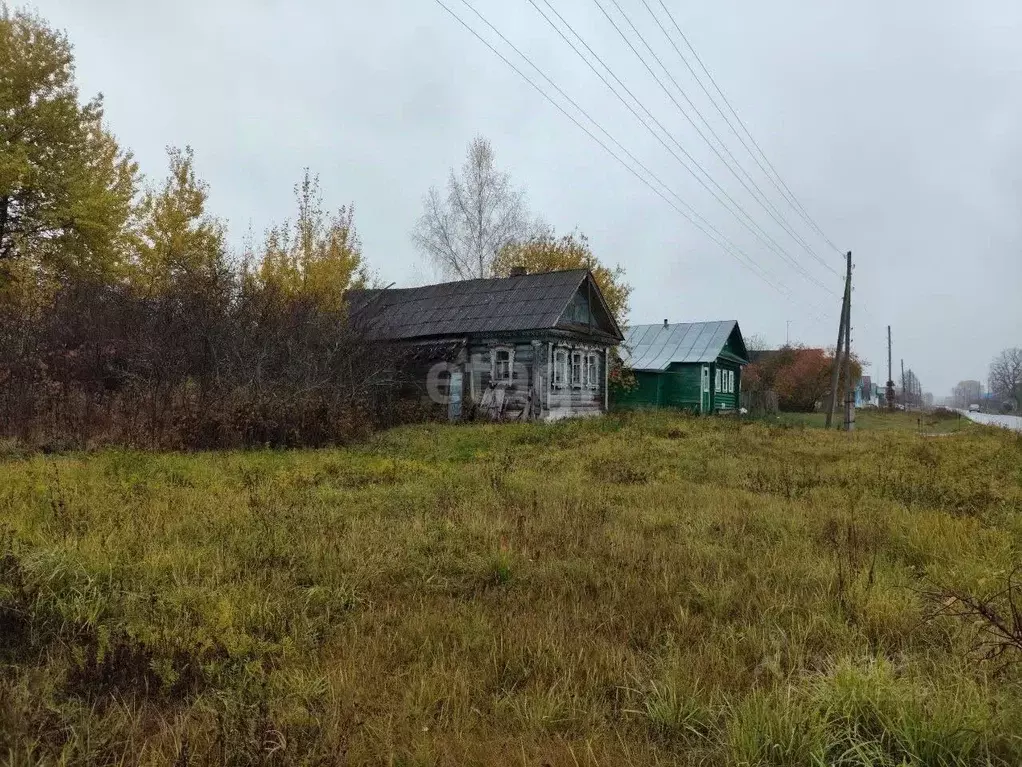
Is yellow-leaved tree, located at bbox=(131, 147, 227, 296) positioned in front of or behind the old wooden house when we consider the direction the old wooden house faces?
behind

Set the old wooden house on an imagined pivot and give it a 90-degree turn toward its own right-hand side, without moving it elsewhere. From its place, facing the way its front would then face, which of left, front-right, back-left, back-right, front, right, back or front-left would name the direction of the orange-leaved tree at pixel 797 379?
back

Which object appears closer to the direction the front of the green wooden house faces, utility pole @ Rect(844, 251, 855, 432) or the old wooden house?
the utility pole

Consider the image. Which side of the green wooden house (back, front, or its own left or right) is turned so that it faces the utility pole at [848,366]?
front

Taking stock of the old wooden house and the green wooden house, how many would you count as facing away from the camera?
0

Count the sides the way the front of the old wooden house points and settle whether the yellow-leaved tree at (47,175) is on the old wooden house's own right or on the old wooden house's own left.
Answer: on the old wooden house's own right

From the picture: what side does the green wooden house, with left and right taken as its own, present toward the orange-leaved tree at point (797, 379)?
left

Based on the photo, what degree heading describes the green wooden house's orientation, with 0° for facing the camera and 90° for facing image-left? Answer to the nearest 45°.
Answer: approximately 315°

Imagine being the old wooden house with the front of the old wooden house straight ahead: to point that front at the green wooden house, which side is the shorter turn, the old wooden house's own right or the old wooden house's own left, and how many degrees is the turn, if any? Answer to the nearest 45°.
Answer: approximately 90° to the old wooden house's own left
